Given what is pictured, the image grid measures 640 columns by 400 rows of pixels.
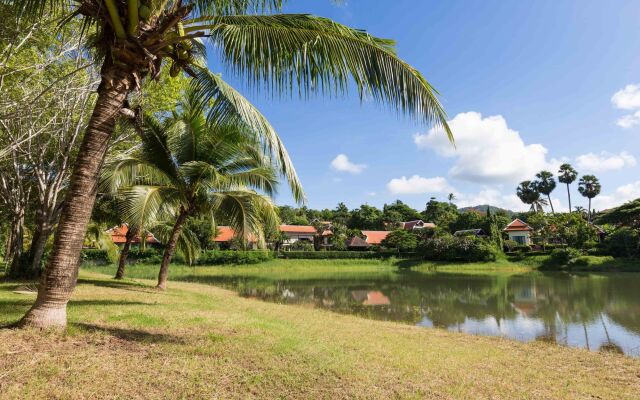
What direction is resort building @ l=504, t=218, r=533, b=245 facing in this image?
toward the camera

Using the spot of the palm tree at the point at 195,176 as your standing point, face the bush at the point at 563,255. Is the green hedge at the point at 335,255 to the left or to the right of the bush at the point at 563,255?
left

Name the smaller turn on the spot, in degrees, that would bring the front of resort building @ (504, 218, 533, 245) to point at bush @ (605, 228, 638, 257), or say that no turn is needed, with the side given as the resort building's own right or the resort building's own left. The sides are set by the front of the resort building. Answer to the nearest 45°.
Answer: approximately 45° to the resort building's own left

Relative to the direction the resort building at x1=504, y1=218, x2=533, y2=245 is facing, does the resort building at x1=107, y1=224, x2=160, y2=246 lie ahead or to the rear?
ahead

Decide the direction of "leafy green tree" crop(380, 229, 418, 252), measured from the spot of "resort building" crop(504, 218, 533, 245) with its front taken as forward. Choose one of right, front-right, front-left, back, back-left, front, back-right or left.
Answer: front-right

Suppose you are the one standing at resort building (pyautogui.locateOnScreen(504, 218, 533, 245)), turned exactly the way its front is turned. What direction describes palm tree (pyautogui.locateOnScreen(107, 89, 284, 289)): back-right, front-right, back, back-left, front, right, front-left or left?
front

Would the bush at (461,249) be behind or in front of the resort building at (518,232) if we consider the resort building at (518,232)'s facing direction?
in front

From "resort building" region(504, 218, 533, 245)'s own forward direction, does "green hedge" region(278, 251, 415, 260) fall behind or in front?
in front

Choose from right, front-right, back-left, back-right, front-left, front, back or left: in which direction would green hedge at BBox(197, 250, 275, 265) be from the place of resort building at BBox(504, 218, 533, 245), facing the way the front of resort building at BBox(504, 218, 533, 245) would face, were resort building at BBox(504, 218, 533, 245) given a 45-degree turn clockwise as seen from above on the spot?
front
